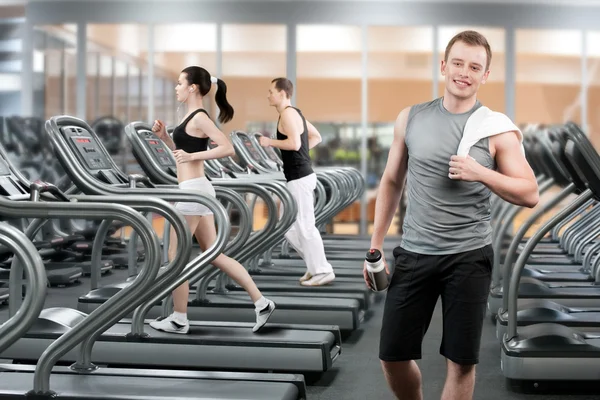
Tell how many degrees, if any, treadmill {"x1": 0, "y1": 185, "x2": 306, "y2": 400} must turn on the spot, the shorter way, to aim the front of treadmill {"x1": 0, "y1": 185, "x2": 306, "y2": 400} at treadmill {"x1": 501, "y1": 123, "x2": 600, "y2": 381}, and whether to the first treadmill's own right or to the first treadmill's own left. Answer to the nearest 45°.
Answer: approximately 180°

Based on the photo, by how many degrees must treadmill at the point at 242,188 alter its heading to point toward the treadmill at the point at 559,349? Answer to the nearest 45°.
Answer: approximately 135° to its left

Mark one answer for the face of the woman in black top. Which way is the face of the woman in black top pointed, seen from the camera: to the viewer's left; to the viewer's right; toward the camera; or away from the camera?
to the viewer's left

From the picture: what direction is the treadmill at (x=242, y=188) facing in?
to the viewer's left

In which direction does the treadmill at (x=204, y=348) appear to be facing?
to the viewer's left

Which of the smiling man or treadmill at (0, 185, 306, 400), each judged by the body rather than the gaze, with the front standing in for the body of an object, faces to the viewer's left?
the treadmill

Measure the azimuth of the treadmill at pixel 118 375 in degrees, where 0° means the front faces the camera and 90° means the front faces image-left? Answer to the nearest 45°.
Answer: approximately 90°

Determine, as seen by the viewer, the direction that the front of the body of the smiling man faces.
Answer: toward the camera

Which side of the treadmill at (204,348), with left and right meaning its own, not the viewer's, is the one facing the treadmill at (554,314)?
back
